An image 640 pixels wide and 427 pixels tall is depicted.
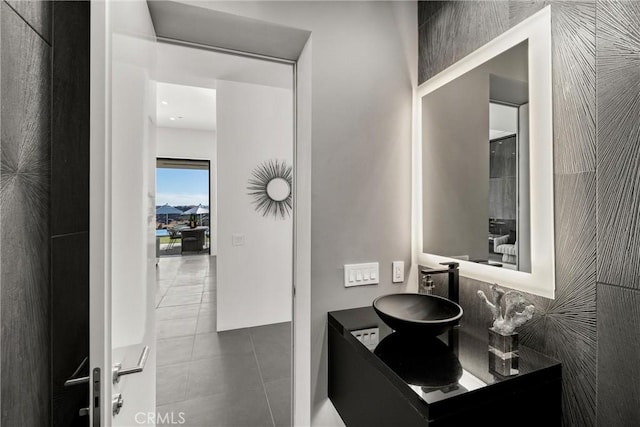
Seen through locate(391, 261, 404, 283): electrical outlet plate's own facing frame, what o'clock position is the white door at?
The white door is roughly at 3 o'clock from the electrical outlet plate.

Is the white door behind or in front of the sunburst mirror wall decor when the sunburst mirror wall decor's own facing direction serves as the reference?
in front

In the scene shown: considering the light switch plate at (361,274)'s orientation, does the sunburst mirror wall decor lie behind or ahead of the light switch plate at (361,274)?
behind

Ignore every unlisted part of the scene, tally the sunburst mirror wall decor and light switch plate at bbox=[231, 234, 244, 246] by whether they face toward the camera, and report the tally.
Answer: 2

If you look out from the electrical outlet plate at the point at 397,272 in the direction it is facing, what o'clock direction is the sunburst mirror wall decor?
The sunburst mirror wall decor is roughly at 6 o'clock from the electrical outlet plate.

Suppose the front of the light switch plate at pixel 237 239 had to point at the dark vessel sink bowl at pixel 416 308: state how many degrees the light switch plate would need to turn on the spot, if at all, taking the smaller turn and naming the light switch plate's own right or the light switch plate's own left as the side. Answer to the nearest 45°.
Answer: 0° — it already faces it

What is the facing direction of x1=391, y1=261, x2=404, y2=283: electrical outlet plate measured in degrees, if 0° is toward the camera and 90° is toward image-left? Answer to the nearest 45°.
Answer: approximately 315°

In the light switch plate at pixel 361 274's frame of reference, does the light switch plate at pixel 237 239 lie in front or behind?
behind

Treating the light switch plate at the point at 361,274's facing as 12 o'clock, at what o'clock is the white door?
The white door is roughly at 3 o'clock from the light switch plate.

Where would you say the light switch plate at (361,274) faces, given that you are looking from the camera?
facing the viewer and to the right of the viewer
